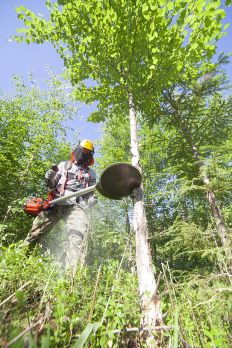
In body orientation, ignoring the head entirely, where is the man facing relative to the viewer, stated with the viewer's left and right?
facing the viewer and to the right of the viewer
